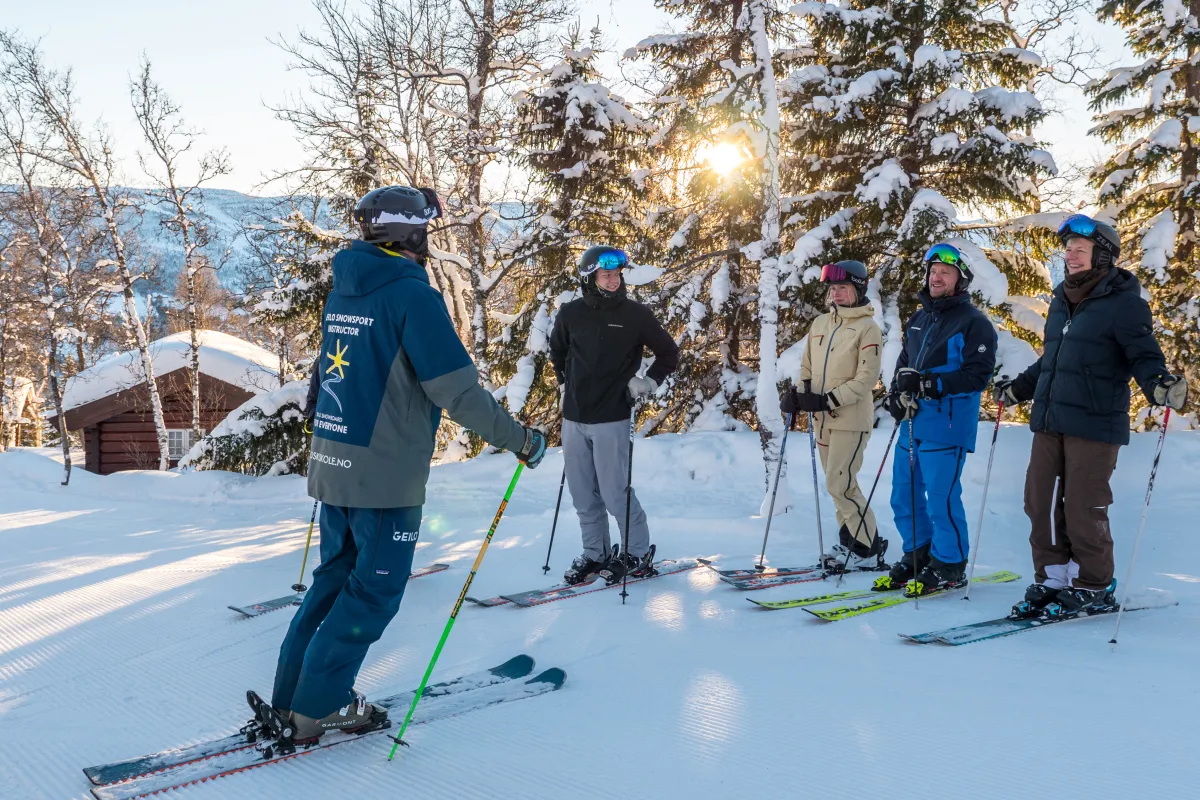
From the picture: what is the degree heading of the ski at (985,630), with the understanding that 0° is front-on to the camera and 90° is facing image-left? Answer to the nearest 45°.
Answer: approximately 45°

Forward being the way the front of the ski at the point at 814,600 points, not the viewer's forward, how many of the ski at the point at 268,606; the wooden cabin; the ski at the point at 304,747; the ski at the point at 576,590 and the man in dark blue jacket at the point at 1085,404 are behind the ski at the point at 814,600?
1

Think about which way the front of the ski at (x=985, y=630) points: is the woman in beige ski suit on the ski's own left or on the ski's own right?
on the ski's own right

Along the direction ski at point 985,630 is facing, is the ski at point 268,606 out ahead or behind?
ahead

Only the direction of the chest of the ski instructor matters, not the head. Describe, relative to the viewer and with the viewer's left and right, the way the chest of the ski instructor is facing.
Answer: facing away from the viewer and to the right of the viewer

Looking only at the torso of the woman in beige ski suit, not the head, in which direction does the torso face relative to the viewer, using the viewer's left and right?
facing the viewer and to the left of the viewer

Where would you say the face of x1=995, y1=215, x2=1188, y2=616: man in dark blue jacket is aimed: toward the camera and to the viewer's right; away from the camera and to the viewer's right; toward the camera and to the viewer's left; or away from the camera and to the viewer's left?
toward the camera and to the viewer's left

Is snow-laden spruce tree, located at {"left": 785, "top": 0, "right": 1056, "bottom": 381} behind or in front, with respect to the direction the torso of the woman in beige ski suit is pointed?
behind

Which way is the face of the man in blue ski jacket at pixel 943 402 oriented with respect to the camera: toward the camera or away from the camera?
toward the camera

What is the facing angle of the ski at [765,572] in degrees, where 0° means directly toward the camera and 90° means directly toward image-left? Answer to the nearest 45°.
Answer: approximately 90°

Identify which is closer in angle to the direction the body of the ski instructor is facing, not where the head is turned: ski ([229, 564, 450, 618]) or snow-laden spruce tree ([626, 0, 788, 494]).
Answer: the snow-laden spruce tree

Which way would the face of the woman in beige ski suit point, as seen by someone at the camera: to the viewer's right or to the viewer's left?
to the viewer's left

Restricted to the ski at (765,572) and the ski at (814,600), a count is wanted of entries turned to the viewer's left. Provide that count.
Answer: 2

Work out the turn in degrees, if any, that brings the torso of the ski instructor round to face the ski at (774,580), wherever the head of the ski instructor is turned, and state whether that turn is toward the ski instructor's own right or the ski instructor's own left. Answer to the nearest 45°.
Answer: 0° — they already face it

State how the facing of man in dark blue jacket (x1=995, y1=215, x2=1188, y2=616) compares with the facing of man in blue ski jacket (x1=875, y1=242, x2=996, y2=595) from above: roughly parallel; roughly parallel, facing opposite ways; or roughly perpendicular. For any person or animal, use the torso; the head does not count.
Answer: roughly parallel
